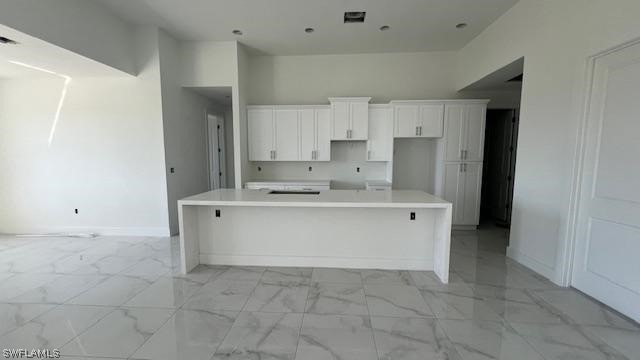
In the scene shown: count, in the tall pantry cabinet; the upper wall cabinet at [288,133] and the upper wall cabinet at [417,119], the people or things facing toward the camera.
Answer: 3

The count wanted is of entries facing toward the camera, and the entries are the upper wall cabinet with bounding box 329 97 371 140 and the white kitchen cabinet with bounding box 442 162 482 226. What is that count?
2

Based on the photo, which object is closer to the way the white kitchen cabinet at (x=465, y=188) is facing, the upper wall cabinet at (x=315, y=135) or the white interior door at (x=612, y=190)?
the white interior door

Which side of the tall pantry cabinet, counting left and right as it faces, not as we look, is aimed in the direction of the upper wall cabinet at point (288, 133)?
right

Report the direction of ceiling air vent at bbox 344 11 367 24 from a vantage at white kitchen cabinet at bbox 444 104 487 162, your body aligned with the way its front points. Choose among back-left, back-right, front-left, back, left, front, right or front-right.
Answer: front-right

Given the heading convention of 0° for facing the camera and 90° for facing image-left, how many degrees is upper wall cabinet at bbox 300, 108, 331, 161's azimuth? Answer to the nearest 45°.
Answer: approximately 0°

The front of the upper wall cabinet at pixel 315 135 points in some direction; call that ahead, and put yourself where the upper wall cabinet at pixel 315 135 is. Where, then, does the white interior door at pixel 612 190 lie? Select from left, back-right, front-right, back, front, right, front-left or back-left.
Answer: front-left

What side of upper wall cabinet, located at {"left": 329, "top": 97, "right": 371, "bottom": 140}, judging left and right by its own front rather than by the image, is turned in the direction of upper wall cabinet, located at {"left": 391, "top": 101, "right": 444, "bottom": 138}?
left

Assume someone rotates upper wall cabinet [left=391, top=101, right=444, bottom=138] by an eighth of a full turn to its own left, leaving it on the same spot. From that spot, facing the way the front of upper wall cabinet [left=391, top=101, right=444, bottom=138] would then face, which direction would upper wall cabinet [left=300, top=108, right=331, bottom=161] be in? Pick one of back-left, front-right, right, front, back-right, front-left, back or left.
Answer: back-right

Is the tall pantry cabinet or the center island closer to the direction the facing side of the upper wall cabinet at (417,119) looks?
the center island

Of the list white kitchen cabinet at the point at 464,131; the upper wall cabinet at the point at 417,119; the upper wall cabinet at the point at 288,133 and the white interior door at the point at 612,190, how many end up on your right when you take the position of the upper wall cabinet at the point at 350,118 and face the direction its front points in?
1
